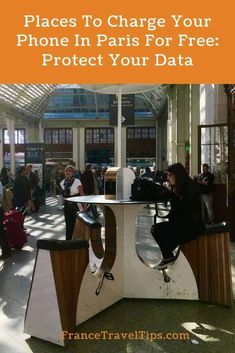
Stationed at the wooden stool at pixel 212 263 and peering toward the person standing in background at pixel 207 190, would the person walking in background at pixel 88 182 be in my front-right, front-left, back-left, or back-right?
front-left

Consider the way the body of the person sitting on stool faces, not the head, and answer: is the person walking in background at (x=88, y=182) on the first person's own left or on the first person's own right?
on the first person's own right

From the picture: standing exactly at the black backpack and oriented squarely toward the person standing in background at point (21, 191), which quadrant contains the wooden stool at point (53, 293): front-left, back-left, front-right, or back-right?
back-left

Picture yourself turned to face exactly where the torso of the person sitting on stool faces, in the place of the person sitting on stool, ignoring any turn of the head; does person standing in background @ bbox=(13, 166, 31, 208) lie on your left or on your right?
on your right

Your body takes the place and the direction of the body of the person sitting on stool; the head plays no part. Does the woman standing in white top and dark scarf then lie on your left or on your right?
on your right

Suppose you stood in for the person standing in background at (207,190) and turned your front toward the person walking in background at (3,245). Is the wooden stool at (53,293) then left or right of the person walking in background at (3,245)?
left

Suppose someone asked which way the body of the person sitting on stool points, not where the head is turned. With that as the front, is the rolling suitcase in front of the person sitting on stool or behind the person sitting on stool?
in front

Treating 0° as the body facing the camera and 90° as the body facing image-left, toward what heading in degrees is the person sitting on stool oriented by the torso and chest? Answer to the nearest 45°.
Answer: approximately 90°

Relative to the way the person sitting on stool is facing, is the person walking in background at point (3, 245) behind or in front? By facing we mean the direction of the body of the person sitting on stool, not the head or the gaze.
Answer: in front

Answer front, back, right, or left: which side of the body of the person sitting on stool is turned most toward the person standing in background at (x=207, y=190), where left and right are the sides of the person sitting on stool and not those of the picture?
right

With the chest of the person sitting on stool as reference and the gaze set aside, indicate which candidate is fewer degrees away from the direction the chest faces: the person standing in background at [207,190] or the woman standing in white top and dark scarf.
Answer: the woman standing in white top and dark scarf

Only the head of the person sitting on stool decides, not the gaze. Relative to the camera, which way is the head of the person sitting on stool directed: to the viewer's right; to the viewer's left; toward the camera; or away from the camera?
to the viewer's left
